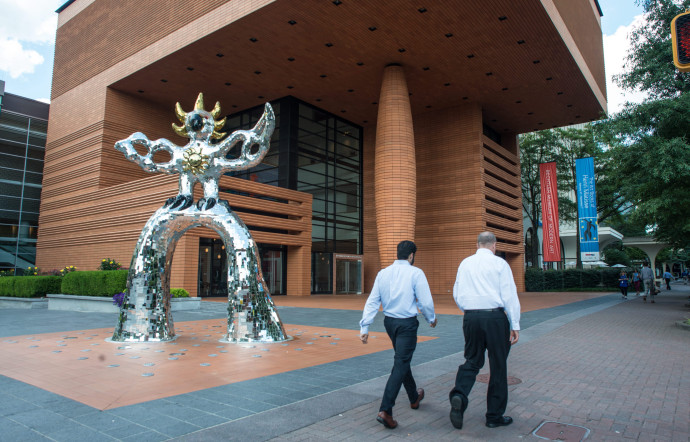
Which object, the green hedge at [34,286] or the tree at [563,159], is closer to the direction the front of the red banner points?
the green hedge

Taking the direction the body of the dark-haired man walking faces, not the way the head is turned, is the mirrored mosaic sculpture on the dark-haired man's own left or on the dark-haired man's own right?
on the dark-haired man's own left

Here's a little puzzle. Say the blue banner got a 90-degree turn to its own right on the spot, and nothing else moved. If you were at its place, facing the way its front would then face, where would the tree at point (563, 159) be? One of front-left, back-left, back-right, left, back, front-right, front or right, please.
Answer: right

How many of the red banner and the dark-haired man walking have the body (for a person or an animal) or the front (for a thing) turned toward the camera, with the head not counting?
1

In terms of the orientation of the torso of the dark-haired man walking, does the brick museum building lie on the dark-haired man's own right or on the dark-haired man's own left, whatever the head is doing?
on the dark-haired man's own left

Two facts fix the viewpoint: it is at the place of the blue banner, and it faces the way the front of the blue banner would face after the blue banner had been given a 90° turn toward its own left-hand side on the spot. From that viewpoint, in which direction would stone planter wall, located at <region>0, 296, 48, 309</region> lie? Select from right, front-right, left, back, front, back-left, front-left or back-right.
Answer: back-right

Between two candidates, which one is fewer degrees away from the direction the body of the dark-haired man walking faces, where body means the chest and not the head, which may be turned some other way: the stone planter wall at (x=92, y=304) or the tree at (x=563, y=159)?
the tree

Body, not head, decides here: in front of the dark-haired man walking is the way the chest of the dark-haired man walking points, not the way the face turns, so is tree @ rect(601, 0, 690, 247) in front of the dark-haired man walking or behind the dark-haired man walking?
in front

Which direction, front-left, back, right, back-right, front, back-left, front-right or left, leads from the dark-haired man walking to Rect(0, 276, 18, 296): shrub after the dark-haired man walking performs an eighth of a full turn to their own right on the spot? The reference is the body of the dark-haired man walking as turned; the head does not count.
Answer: back-left

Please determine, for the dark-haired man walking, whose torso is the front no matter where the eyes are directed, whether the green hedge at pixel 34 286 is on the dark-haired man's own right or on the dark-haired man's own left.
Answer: on the dark-haired man's own left

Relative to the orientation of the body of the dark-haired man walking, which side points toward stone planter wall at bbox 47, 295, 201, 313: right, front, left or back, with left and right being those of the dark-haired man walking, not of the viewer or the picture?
left

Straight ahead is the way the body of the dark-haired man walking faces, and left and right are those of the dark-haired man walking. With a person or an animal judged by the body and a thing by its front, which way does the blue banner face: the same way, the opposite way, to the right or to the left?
the opposite way

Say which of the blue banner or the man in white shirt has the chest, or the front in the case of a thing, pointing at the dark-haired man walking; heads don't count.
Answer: the blue banner

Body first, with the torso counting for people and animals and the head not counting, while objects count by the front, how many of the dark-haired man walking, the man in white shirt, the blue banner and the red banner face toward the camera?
2

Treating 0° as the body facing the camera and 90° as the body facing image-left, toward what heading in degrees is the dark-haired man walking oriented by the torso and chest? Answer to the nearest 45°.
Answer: approximately 225°

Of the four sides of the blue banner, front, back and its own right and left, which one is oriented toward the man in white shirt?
front

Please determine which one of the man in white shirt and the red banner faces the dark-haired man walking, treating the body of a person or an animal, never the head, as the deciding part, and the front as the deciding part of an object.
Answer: the red banner

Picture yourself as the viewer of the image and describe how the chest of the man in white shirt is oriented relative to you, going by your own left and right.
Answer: facing away from the viewer and to the right of the viewer
